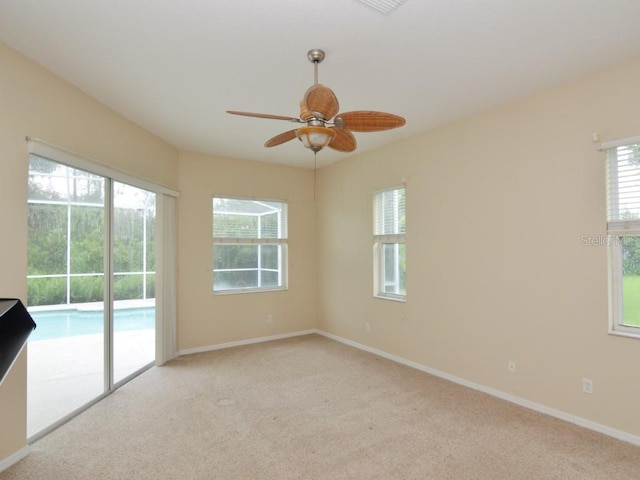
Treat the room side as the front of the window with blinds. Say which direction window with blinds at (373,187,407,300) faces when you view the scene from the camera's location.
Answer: facing the viewer and to the left of the viewer

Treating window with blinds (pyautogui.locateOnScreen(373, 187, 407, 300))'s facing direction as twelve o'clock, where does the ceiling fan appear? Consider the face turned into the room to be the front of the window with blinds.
The ceiling fan is roughly at 11 o'clock from the window with blinds.

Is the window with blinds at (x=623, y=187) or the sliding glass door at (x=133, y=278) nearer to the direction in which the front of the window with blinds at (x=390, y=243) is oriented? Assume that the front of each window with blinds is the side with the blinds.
the sliding glass door

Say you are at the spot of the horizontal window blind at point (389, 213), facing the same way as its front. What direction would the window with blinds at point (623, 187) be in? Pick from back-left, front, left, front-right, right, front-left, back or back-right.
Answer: left

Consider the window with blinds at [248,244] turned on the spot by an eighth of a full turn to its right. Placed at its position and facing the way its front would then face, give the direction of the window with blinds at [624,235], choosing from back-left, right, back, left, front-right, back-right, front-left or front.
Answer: front-left

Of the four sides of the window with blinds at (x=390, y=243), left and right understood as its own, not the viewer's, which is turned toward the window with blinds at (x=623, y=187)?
left

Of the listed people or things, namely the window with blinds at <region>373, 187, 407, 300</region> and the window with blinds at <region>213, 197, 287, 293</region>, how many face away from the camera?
0

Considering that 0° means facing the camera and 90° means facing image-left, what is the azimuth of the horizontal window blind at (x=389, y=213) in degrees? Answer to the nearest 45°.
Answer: approximately 45°

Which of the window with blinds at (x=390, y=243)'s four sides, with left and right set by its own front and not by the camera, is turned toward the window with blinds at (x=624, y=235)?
left

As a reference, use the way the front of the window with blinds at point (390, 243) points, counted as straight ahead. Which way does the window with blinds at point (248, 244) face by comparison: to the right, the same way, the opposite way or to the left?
to the left

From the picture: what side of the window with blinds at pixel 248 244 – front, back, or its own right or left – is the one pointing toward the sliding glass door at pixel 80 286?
right

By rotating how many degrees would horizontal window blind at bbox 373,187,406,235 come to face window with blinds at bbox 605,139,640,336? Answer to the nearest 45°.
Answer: approximately 90° to its left

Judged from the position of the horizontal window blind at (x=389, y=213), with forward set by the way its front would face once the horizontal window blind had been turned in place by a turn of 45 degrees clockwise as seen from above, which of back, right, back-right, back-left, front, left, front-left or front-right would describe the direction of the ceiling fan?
left

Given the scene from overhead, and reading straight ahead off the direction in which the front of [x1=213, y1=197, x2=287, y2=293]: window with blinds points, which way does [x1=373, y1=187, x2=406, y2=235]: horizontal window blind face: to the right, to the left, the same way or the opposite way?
to the right

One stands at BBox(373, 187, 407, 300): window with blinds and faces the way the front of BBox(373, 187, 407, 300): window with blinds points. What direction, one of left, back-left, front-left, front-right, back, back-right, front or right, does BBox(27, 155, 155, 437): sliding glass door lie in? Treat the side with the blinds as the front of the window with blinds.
front

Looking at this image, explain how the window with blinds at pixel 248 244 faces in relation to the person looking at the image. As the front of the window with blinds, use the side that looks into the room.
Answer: facing the viewer and to the right of the viewer

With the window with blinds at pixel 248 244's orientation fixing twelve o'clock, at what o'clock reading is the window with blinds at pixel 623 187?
the window with blinds at pixel 623 187 is roughly at 12 o'clock from the window with blinds at pixel 248 244.

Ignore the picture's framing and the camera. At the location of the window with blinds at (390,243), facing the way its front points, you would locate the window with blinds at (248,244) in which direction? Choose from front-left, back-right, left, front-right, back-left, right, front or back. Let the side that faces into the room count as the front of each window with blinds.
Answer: front-right
